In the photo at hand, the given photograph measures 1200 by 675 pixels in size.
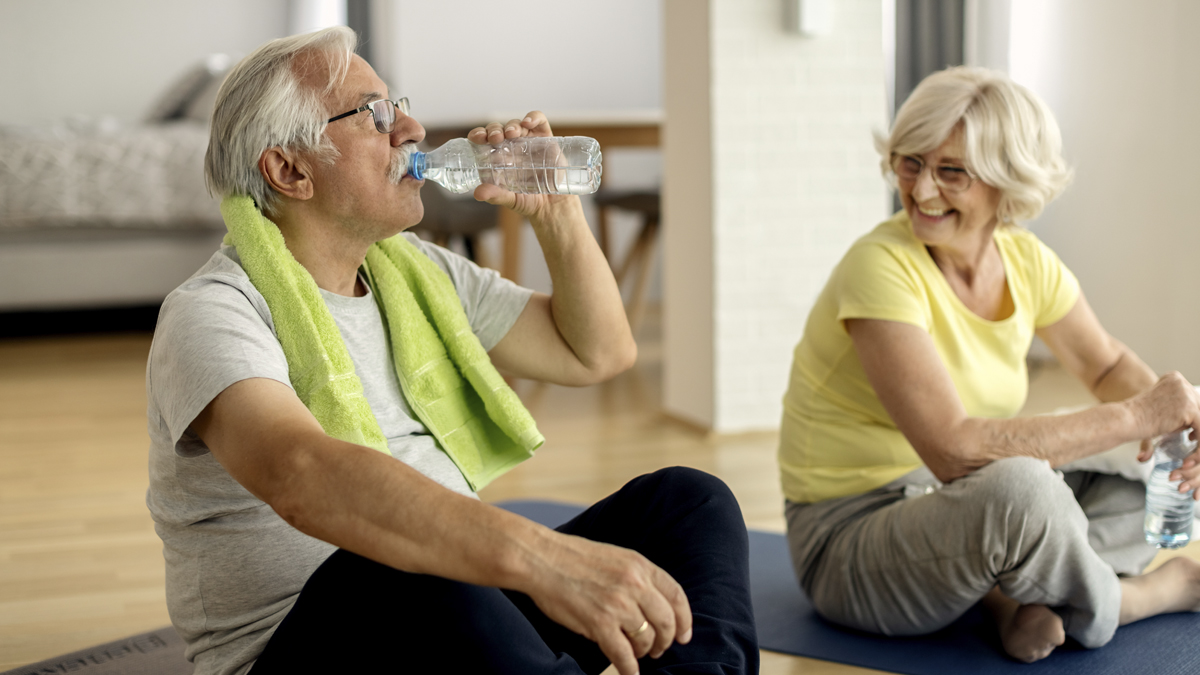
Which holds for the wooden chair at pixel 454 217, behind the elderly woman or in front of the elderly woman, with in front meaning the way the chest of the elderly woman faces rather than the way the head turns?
behind

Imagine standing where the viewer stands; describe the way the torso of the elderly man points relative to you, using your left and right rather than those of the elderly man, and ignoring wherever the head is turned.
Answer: facing the viewer and to the right of the viewer

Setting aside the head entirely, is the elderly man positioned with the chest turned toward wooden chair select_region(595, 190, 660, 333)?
no

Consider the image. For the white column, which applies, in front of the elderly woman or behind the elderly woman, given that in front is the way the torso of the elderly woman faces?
behind

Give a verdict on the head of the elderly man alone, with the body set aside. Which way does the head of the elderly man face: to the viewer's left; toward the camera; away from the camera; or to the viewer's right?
to the viewer's right

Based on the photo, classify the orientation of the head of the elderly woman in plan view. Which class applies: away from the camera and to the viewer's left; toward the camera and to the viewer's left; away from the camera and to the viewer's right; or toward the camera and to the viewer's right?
toward the camera and to the viewer's left

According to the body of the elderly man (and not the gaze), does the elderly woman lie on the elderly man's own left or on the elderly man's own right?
on the elderly man's own left

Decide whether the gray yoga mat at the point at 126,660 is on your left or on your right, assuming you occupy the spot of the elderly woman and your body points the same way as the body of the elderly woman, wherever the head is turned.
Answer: on your right
